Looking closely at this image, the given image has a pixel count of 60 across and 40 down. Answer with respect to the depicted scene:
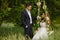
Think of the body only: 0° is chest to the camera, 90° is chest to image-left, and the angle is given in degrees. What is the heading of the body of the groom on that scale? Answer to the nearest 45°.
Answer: approximately 315°
